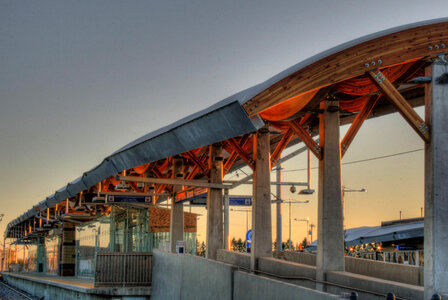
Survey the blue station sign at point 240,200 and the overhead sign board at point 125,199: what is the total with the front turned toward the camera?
2

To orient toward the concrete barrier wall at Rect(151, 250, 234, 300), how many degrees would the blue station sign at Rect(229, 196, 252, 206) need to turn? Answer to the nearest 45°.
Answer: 0° — it already faces it

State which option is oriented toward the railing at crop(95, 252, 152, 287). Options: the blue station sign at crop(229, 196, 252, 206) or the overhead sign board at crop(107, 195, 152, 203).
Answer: the overhead sign board

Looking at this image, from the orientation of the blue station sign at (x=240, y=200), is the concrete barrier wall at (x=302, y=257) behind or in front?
in front

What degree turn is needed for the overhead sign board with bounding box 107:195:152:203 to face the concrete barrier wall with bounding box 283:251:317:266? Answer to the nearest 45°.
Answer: approximately 45° to its left

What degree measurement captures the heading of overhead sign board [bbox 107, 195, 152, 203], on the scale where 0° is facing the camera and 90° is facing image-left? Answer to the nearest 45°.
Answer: approximately 0°

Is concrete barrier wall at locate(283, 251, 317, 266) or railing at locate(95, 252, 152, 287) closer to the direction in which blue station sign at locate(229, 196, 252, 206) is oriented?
the concrete barrier wall

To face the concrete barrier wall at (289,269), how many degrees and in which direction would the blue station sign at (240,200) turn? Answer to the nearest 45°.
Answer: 0° — it already faces it

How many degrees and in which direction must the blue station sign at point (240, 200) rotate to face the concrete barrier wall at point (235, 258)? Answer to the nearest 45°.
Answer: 0° — it already faces it

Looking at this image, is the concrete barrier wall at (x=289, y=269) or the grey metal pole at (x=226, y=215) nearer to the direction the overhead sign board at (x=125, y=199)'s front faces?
the concrete barrier wall
